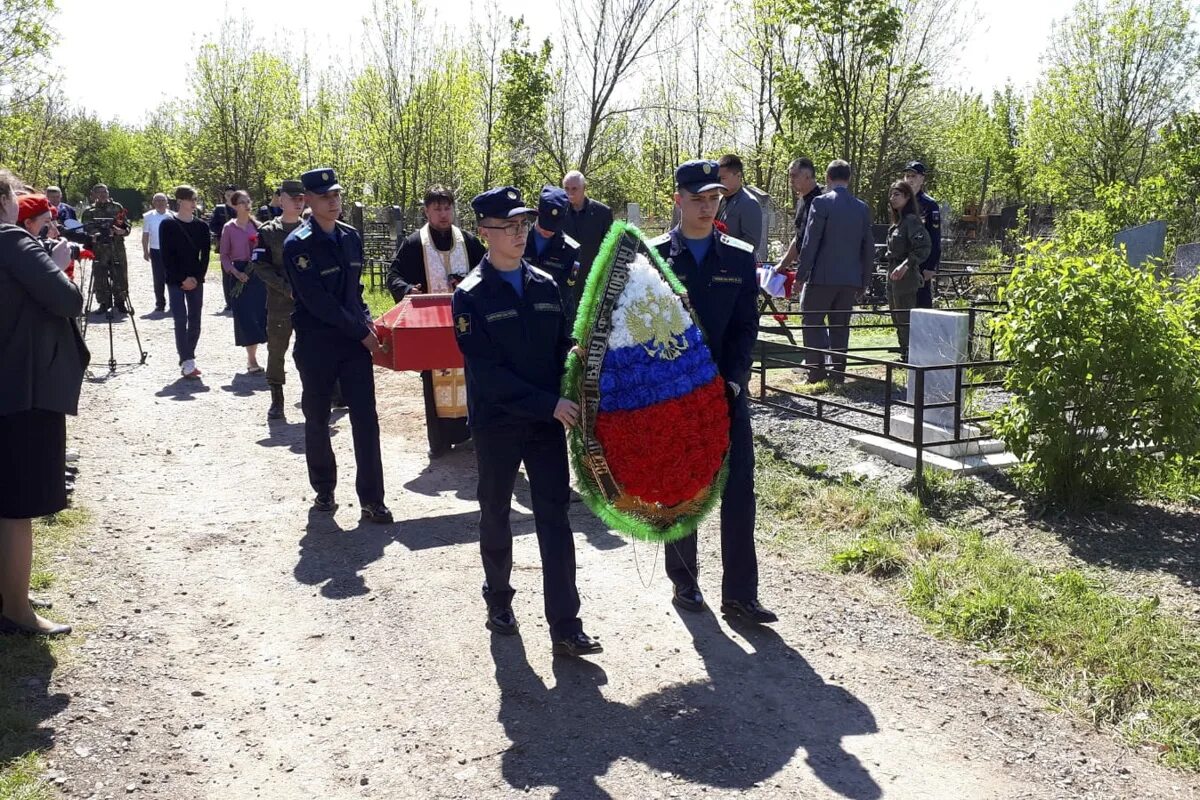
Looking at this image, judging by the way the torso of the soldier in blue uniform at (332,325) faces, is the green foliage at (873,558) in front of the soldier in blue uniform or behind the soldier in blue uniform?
in front

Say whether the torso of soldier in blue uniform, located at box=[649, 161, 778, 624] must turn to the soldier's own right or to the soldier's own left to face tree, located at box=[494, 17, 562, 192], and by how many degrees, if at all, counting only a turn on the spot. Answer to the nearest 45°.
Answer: approximately 135° to the soldier's own left

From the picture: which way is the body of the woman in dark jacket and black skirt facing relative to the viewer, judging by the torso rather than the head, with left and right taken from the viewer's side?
facing to the right of the viewer

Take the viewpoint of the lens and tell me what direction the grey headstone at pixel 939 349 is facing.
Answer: facing the viewer and to the left of the viewer

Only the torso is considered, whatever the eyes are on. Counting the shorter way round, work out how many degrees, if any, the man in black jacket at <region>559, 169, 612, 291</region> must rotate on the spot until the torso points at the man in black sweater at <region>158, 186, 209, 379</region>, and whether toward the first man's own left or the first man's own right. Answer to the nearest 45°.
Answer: approximately 90° to the first man's own right

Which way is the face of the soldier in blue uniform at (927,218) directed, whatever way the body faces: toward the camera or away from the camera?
toward the camera

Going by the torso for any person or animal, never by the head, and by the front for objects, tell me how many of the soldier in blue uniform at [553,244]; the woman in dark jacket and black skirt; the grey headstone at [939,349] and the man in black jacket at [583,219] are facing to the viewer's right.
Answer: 1

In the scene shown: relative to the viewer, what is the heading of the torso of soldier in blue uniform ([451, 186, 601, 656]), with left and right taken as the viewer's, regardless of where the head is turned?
facing the viewer and to the right of the viewer

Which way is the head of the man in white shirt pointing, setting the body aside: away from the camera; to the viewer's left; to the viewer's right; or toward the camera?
toward the camera

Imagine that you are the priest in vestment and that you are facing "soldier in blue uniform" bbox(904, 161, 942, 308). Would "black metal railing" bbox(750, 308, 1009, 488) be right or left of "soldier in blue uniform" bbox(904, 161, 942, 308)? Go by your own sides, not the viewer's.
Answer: right

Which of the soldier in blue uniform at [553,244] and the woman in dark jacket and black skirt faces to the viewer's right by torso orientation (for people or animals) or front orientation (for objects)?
the woman in dark jacket and black skirt

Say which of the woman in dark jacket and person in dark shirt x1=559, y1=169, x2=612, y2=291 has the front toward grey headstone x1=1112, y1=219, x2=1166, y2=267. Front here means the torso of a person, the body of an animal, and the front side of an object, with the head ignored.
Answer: the woman in dark jacket and black skirt

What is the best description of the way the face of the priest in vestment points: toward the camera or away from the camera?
toward the camera

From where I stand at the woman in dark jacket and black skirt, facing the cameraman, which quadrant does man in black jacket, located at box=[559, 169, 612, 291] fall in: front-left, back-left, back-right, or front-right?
front-right

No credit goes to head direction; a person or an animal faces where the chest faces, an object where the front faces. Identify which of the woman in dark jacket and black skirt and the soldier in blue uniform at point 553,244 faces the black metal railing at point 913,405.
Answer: the woman in dark jacket and black skirt

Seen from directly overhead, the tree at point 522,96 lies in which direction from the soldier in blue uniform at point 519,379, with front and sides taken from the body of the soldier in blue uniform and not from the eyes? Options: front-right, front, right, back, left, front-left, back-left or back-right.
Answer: back-left
